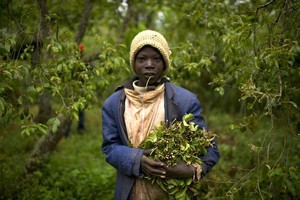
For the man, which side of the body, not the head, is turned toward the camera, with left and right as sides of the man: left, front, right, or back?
front

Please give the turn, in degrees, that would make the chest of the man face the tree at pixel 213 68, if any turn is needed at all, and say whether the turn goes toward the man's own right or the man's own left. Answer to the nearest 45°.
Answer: approximately 135° to the man's own left
